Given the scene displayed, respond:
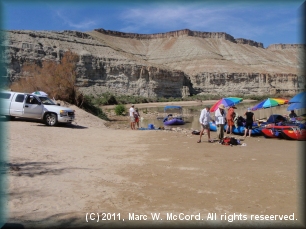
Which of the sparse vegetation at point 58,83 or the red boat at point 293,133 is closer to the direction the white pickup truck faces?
the red boat

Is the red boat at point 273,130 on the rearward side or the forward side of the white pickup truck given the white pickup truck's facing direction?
on the forward side

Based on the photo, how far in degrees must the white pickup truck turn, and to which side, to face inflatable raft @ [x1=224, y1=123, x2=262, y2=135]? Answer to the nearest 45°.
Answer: approximately 45° to its left

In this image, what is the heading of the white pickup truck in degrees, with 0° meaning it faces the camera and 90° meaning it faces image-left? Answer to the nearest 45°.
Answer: approximately 315°

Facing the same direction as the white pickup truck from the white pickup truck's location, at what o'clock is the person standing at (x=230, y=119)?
The person standing is roughly at 11 o'clock from the white pickup truck.
